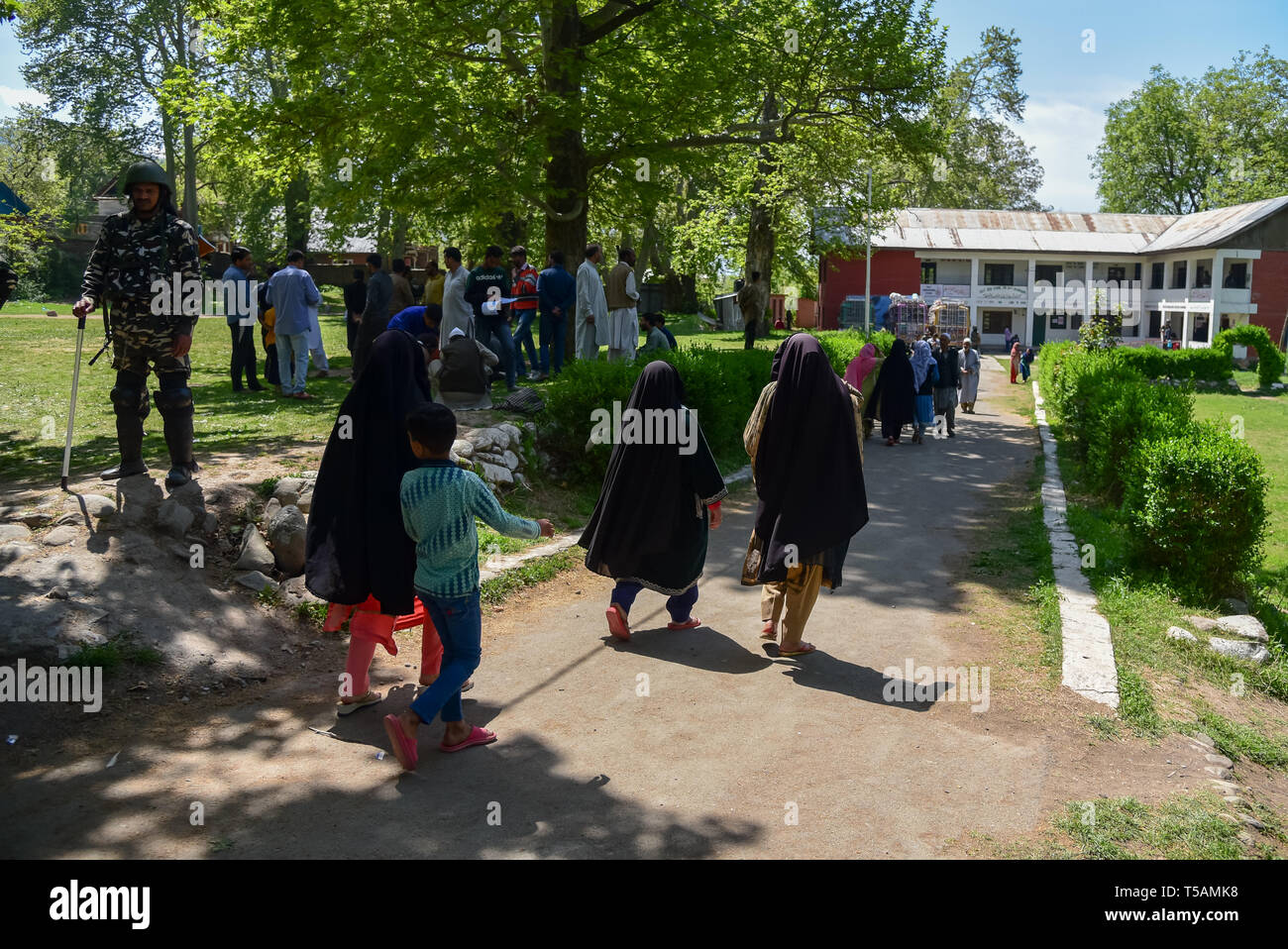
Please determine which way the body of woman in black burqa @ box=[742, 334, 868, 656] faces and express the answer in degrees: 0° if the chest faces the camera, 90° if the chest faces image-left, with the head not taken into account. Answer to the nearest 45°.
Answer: approximately 180°

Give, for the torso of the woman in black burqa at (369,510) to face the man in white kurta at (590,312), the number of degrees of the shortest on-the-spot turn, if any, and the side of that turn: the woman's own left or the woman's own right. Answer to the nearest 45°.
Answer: approximately 45° to the woman's own left

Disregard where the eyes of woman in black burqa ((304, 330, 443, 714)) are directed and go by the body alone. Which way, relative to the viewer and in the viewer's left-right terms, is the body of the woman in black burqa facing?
facing away from the viewer and to the right of the viewer

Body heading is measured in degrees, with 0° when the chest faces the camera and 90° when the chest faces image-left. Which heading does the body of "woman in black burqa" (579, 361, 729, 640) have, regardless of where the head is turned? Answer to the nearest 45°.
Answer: approximately 225°

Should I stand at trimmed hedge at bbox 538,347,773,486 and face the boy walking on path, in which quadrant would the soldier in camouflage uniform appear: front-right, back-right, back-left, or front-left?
front-right

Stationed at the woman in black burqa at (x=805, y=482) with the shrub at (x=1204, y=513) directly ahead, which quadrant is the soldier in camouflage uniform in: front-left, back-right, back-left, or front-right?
back-left

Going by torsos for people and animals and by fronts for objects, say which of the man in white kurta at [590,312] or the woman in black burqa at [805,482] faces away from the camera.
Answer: the woman in black burqa

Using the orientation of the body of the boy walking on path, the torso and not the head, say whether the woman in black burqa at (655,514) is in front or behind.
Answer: in front
